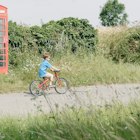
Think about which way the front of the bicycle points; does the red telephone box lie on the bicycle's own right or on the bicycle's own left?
on the bicycle's own left

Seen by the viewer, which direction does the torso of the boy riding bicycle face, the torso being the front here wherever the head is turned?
to the viewer's right

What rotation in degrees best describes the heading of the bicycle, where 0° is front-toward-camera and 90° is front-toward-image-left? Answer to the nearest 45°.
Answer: approximately 270°

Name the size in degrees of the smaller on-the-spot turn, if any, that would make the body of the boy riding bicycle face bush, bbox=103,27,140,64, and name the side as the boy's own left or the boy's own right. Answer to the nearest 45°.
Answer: approximately 45° to the boy's own left
